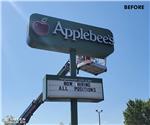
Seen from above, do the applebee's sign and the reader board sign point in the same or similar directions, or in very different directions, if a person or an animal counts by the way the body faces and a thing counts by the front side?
same or similar directions

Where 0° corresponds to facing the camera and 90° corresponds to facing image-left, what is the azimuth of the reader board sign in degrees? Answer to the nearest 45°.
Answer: approximately 315°

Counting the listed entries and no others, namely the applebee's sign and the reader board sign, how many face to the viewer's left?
0

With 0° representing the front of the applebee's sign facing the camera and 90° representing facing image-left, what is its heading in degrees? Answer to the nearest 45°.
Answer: approximately 315°
